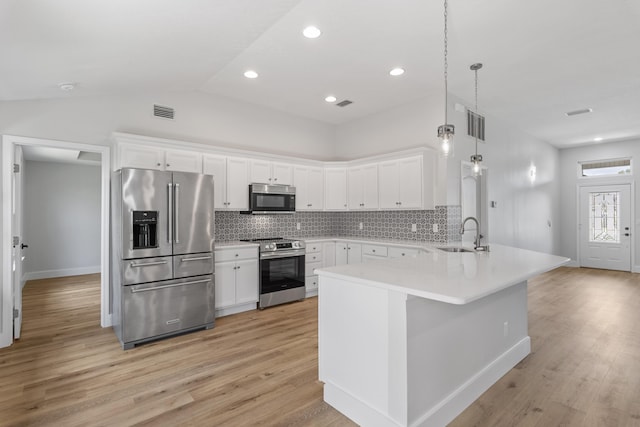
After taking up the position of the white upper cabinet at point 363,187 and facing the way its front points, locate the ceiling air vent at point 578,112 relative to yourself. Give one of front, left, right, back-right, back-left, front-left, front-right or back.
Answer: back-left

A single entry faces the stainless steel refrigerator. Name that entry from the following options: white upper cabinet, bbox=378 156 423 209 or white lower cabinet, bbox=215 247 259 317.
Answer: the white upper cabinet

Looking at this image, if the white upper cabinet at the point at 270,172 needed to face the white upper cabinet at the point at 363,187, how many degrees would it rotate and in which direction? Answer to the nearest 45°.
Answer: approximately 45° to its left

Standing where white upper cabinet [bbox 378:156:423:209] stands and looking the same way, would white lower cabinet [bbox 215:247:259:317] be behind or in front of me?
in front

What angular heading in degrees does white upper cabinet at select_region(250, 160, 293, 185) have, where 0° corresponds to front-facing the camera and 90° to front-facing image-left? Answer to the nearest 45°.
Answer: approximately 315°

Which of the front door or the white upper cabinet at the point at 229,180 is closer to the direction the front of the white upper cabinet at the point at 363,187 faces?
the white upper cabinet

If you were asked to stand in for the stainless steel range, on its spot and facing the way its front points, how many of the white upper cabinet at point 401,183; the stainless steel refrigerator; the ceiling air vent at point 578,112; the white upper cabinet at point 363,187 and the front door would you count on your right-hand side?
1

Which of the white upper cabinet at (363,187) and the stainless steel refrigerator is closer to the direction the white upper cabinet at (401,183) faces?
the stainless steel refrigerator

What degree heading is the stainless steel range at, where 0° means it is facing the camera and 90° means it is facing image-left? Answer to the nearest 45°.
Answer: approximately 315°

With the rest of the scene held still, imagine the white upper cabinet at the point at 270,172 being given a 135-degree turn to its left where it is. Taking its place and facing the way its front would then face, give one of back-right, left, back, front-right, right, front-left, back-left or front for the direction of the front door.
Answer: right

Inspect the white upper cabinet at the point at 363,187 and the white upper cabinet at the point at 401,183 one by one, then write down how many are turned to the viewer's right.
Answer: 0

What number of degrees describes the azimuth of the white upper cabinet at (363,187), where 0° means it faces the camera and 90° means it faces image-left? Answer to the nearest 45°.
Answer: approximately 45°

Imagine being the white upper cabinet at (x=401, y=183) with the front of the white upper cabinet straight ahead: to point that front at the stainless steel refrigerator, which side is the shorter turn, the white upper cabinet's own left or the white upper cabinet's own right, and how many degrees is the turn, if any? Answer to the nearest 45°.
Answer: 0° — it already faces it

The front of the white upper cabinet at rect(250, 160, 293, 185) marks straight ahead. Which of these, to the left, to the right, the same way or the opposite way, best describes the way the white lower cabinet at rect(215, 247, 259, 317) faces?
the same way
